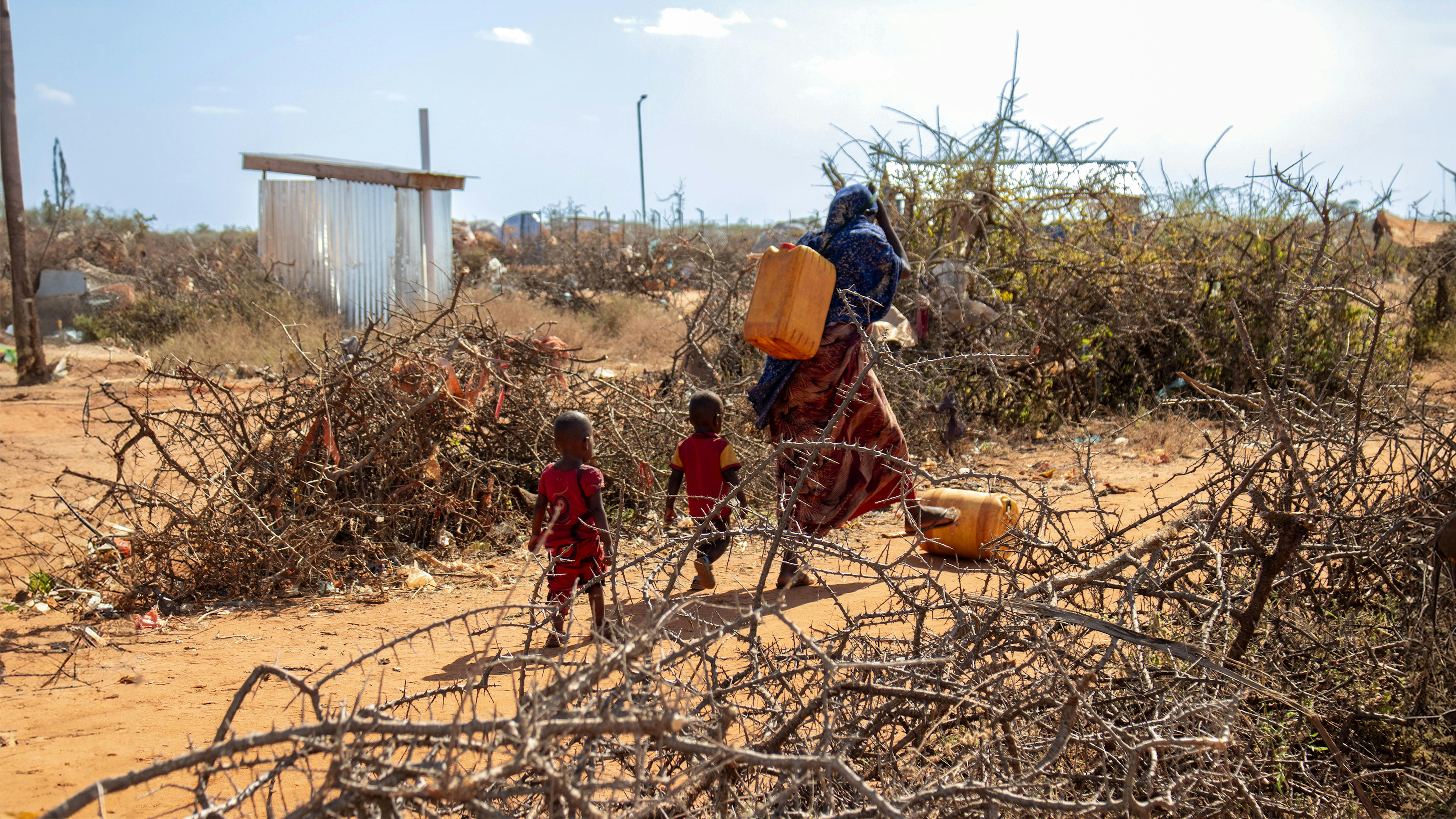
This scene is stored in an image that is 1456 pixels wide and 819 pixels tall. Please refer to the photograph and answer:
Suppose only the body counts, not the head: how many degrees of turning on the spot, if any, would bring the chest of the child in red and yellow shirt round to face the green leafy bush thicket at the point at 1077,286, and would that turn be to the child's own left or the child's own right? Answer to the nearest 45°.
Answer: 0° — they already face it

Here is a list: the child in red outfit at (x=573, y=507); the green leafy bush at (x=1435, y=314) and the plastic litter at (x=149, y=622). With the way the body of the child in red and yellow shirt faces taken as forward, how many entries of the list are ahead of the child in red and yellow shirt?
1

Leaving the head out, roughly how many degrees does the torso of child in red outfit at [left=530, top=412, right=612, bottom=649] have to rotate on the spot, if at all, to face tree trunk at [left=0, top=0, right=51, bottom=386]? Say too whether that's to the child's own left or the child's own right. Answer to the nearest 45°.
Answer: approximately 90° to the child's own left

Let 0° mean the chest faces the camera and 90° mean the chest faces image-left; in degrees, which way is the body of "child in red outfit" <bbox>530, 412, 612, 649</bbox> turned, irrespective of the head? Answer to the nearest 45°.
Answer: approximately 225°

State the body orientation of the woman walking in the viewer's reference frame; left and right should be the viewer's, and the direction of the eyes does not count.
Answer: facing to the right of the viewer

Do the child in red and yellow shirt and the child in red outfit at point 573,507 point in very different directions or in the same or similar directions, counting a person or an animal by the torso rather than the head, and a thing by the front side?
same or similar directions

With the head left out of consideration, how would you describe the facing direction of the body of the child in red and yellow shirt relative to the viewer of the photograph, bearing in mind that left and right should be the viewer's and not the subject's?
facing away from the viewer and to the right of the viewer

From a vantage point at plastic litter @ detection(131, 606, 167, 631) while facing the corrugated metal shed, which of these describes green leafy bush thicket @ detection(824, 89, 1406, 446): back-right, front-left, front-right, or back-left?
front-right

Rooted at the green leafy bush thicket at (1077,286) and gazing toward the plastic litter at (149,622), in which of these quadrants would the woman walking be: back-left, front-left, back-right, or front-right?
front-left

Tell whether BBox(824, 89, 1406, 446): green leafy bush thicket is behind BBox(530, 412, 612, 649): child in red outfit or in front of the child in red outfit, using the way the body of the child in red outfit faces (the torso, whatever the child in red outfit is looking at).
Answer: in front

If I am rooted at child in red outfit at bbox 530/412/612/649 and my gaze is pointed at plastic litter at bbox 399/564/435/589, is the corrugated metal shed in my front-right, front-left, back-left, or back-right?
front-right

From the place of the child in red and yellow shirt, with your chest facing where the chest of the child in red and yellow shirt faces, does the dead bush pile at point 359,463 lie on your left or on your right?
on your left

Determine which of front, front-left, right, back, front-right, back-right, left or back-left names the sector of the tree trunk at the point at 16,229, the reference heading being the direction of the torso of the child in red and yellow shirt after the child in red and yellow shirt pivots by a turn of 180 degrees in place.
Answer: right

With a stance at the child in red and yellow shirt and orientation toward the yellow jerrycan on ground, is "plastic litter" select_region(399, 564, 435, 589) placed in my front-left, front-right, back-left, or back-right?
back-left

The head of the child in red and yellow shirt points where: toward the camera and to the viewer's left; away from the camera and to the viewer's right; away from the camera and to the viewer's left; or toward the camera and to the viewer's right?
away from the camera and to the viewer's right
